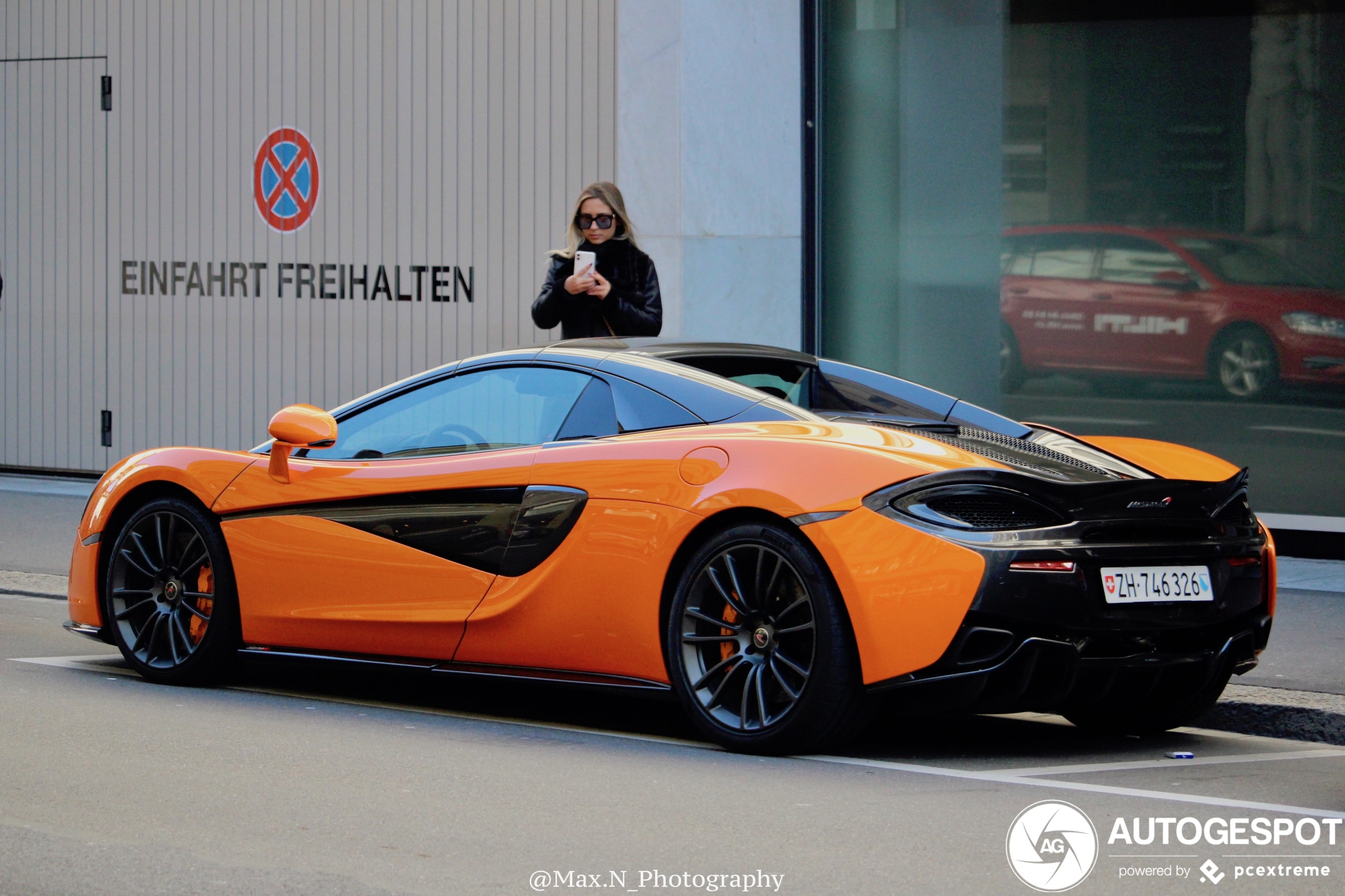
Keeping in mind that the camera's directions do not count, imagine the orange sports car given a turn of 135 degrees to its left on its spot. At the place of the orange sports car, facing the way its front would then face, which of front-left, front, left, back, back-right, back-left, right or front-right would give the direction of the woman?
back

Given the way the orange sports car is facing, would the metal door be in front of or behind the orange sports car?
in front

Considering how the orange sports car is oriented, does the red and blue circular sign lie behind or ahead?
ahead

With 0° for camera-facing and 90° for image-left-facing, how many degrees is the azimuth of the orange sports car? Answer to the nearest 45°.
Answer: approximately 135°
